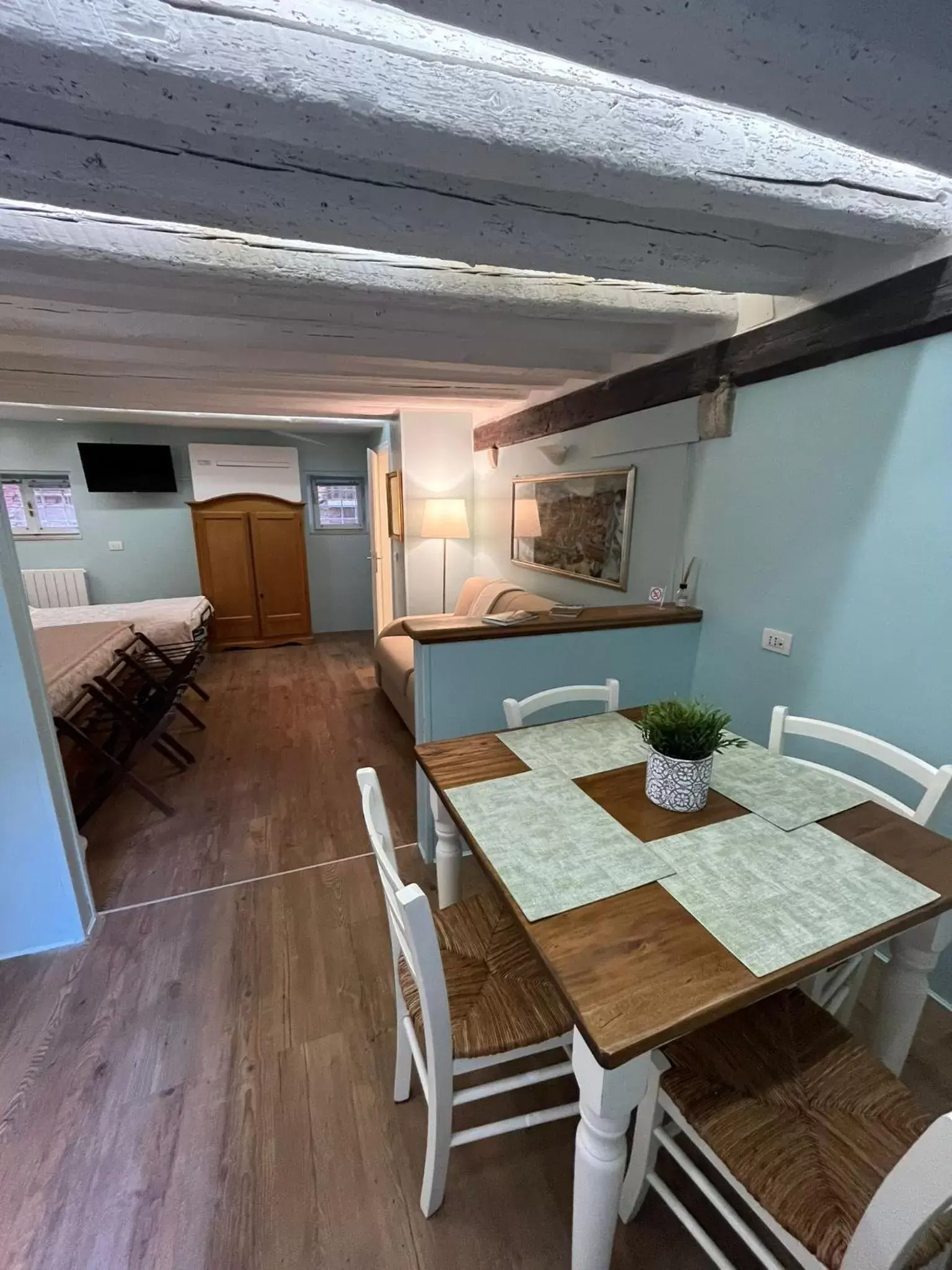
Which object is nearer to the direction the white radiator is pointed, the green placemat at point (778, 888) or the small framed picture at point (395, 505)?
the green placemat

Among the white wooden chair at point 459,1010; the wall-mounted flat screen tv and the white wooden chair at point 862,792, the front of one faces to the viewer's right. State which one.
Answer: the white wooden chair at point 459,1010

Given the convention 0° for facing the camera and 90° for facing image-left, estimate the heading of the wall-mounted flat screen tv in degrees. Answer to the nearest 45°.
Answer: approximately 0°

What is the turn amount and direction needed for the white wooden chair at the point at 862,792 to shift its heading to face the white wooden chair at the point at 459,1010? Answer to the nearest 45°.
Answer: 0° — it already faces it

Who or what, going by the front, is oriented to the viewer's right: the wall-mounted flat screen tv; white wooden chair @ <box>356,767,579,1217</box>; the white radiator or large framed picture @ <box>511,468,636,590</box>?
the white wooden chair

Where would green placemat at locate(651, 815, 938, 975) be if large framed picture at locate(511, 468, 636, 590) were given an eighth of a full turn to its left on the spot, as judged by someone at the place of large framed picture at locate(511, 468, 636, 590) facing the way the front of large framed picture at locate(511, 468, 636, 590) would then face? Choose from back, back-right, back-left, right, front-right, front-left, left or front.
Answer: front

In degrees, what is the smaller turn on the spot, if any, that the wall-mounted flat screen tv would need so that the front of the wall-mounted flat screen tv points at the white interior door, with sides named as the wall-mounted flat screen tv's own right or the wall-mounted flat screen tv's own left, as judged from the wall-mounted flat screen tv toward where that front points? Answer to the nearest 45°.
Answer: approximately 45° to the wall-mounted flat screen tv's own left

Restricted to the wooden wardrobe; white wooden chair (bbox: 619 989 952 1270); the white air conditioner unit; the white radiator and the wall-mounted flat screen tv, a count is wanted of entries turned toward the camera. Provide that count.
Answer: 4

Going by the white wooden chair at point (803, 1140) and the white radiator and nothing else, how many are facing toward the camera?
1

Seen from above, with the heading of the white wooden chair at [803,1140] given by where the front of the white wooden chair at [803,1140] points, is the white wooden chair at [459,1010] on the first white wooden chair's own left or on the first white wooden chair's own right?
on the first white wooden chair's own left

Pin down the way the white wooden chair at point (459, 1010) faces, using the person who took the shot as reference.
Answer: facing to the right of the viewer

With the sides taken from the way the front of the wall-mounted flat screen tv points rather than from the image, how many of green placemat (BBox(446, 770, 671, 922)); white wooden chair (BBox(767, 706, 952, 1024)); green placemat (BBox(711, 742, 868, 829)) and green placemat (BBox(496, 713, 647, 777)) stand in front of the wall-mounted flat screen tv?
4

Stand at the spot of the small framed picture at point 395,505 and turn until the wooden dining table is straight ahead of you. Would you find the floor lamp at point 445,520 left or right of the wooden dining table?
left

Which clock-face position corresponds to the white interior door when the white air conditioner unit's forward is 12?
The white interior door is roughly at 10 o'clock from the white air conditioner unit.

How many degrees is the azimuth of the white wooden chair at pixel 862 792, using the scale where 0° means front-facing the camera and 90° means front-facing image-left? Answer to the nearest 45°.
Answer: approximately 45°

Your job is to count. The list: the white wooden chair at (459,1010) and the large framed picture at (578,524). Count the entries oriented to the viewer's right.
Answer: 1
